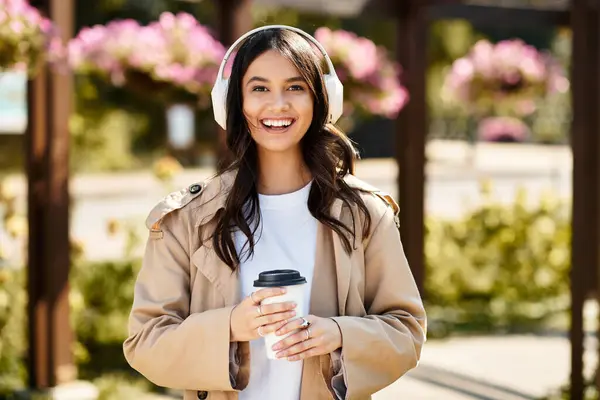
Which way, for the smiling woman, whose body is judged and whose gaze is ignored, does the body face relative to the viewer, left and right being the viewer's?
facing the viewer

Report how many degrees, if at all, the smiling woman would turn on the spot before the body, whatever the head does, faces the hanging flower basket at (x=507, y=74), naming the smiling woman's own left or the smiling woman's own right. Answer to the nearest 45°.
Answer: approximately 180°

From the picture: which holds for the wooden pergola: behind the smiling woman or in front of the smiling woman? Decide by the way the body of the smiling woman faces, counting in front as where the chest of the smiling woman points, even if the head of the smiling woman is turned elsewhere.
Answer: behind

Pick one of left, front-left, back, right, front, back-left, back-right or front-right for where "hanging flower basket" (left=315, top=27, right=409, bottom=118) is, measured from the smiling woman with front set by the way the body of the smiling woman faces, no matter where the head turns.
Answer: back

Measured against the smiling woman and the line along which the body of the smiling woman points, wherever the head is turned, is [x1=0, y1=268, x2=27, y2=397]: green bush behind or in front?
behind

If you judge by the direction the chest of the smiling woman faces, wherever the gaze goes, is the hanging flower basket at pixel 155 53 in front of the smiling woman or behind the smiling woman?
behind

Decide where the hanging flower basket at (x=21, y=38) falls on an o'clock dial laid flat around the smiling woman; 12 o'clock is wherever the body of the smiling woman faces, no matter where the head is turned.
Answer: The hanging flower basket is roughly at 5 o'clock from the smiling woman.

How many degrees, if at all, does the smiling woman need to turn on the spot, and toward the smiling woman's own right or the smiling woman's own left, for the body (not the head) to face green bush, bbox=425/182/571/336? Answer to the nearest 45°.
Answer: approximately 180°
